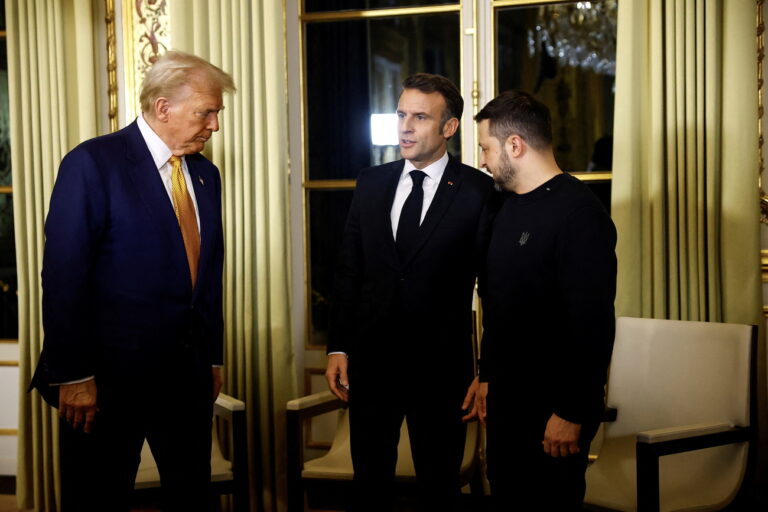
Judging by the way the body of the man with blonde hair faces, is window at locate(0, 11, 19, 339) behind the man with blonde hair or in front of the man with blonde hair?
behind

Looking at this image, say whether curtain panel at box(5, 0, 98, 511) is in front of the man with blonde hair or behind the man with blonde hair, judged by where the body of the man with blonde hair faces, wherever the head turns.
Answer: behind

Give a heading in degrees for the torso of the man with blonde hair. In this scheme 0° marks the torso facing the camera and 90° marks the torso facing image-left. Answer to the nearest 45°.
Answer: approximately 315°

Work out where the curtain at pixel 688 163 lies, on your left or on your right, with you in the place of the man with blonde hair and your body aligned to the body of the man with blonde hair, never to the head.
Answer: on your left

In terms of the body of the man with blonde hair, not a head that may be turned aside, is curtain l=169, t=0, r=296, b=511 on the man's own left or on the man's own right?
on the man's own left

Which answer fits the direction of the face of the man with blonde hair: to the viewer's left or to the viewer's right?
to the viewer's right

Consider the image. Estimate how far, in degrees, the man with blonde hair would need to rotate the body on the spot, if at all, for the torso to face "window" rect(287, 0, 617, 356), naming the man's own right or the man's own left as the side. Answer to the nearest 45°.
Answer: approximately 90° to the man's own left
